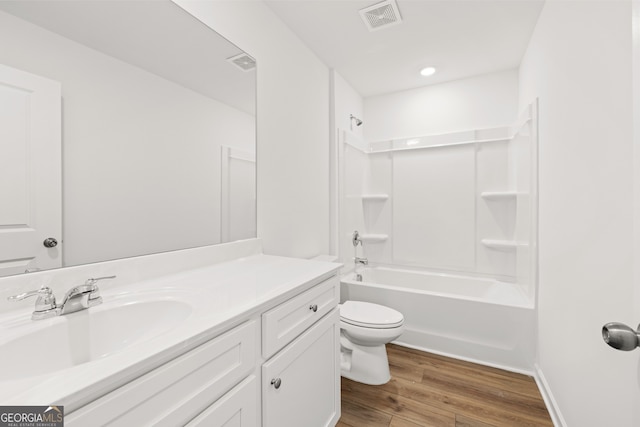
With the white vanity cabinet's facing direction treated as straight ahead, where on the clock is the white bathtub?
The white bathtub is roughly at 10 o'clock from the white vanity cabinet.

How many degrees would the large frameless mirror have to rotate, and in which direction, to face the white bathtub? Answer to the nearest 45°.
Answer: approximately 45° to its left

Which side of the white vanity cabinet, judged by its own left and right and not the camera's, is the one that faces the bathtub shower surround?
left

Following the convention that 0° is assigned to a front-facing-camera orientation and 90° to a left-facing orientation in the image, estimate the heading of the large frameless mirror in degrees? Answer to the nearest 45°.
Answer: approximately 315°

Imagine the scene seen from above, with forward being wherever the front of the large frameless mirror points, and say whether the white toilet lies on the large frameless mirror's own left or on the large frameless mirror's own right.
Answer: on the large frameless mirror's own left

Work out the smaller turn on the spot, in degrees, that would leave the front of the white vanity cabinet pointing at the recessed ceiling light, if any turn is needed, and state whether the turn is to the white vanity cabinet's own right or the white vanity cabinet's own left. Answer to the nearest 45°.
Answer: approximately 90° to the white vanity cabinet's own left

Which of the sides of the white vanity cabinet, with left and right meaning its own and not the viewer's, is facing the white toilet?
left
